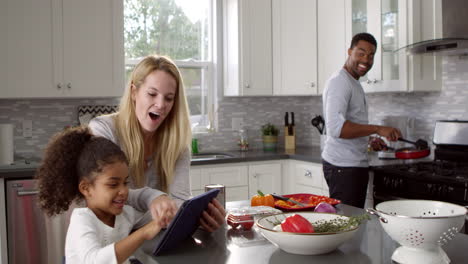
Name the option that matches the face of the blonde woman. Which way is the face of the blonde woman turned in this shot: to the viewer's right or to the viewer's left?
to the viewer's right

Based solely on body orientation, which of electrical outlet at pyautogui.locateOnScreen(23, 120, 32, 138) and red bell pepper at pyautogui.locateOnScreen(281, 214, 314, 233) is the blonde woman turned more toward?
the red bell pepper

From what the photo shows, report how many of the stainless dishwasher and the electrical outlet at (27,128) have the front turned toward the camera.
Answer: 2

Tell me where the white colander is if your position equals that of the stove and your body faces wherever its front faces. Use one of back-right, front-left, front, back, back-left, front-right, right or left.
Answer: front-left

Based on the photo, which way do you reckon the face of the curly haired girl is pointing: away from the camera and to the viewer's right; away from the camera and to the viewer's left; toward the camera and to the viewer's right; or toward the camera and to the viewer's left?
toward the camera and to the viewer's right

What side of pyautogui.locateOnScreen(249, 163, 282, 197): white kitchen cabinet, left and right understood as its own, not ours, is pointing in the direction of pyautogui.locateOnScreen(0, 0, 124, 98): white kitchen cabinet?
right

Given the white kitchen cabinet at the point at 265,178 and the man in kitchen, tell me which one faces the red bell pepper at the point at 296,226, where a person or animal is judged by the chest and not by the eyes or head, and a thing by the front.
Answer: the white kitchen cabinet

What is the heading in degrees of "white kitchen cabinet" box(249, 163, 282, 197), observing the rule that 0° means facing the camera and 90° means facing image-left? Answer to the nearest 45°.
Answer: approximately 0°
